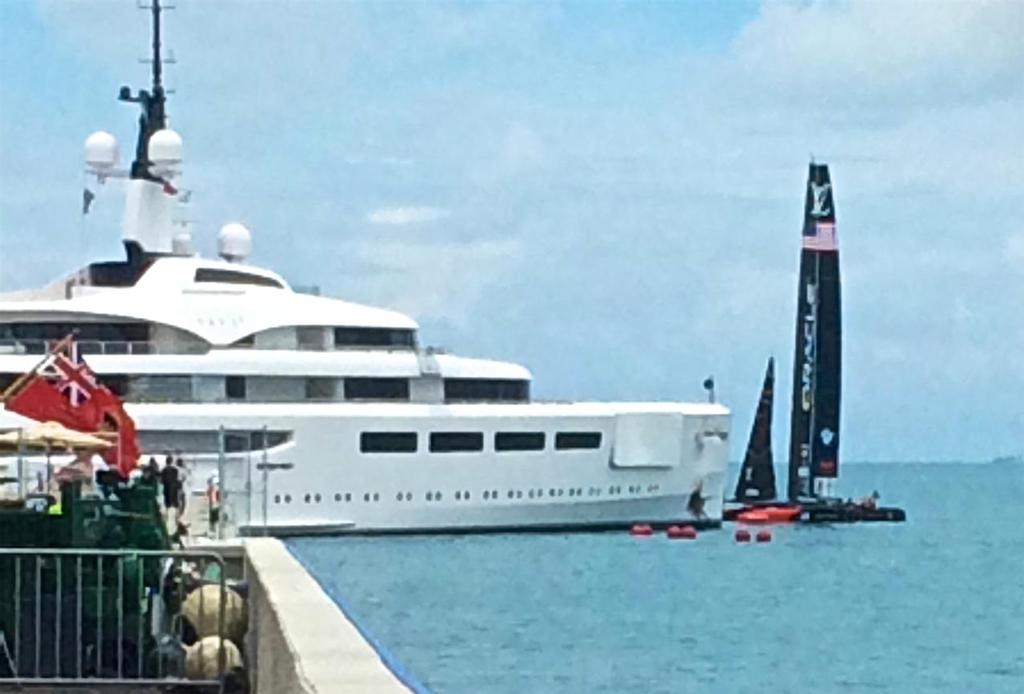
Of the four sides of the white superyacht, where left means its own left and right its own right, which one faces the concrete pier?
right

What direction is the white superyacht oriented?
to the viewer's right

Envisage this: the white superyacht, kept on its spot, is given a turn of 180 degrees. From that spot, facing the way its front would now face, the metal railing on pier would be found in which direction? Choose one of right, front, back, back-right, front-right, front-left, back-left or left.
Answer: left

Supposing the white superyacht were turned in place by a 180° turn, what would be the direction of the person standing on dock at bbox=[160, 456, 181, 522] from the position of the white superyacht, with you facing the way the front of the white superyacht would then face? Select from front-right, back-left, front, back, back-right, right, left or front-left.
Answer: left
